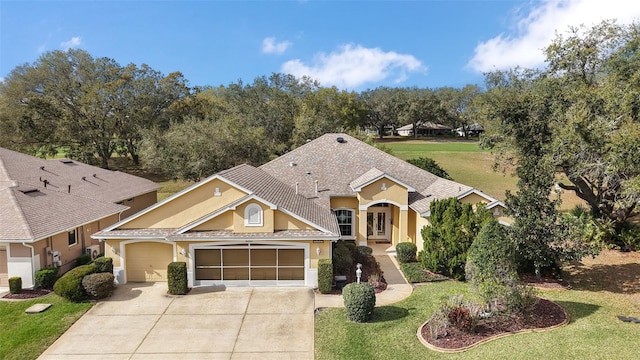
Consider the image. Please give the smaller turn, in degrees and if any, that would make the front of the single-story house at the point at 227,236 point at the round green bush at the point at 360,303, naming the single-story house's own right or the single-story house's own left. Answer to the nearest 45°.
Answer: approximately 45° to the single-story house's own left

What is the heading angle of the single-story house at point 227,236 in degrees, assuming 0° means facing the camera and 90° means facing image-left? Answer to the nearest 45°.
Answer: approximately 0°

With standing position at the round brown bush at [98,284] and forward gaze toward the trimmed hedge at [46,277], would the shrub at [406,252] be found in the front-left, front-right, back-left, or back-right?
back-right

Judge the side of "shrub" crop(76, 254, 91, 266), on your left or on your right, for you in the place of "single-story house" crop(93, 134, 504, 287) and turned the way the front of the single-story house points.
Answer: on your right

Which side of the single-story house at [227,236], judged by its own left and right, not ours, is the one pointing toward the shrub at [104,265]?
right

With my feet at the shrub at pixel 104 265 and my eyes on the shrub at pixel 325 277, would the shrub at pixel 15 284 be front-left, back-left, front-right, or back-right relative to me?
back-right

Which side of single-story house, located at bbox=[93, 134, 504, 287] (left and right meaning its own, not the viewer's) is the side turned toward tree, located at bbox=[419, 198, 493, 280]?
left

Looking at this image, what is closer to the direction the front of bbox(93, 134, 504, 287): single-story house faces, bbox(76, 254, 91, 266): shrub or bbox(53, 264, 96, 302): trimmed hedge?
the trimmed hedge

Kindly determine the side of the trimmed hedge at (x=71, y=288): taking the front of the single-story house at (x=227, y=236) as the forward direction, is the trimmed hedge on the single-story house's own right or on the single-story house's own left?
on the single-story house's own right

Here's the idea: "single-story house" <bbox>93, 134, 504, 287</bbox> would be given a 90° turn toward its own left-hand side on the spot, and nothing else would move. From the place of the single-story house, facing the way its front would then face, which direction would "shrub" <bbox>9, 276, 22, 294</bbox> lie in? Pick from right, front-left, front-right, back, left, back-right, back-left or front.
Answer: back
